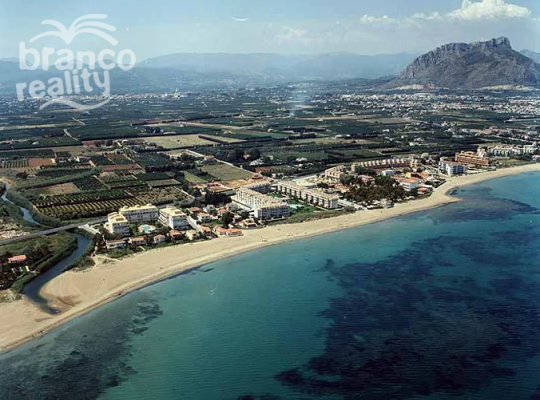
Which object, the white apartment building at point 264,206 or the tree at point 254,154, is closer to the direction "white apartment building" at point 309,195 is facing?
the white apartment building

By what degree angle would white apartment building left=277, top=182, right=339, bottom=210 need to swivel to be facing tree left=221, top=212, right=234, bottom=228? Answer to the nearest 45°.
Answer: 0° — it already faces it

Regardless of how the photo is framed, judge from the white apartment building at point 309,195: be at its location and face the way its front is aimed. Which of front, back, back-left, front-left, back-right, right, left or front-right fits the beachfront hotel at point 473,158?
back

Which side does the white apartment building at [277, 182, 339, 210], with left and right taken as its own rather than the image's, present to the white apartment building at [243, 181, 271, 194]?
right

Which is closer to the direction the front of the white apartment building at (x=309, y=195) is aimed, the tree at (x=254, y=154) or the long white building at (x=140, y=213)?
the long white building
